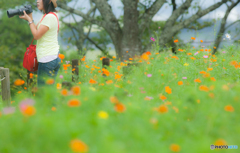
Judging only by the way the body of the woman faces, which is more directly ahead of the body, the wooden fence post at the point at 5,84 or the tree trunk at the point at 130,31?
the wooden fence post

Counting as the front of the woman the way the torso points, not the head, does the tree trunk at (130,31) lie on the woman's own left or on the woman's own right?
on the woman's own right

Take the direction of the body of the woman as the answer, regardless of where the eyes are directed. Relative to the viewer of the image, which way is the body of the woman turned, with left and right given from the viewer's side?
facing to the left of the viewer

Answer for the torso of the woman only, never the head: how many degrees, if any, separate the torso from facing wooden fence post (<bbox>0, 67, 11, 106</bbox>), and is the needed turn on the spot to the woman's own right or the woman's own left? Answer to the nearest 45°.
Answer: approximately 45° to the woman's own left
